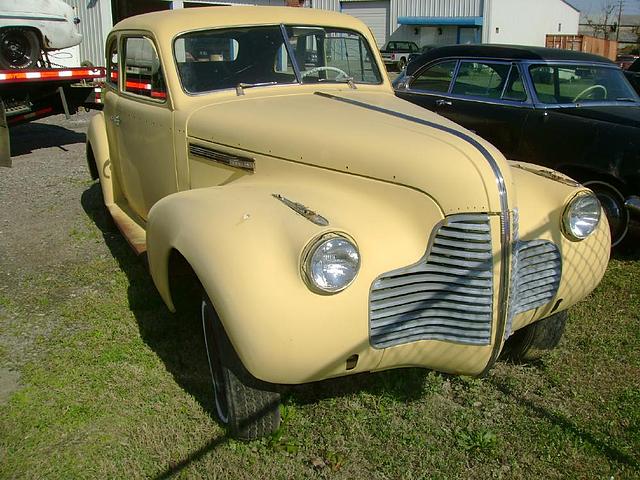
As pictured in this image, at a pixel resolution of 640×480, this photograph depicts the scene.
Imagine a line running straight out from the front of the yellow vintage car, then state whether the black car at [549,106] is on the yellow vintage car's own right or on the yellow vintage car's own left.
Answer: on the yellow vintage car's own left

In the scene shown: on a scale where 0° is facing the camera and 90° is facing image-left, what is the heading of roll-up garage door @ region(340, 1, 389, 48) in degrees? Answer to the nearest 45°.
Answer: approximately 0°

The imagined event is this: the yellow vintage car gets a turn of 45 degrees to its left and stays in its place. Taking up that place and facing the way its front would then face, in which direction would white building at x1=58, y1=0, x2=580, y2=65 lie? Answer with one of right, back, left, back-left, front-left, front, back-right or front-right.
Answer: left

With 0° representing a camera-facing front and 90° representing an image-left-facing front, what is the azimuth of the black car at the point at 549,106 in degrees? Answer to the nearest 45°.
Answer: approximately 315°

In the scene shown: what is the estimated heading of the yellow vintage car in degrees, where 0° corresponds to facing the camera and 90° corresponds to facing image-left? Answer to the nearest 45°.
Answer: approximately 315°

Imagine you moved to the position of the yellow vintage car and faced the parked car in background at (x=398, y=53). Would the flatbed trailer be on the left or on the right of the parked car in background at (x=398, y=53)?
left

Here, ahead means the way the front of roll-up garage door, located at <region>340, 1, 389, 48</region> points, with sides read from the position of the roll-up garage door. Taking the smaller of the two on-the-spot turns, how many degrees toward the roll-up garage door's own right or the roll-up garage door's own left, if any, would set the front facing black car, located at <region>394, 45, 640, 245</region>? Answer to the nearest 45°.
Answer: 0° — it already faces it
